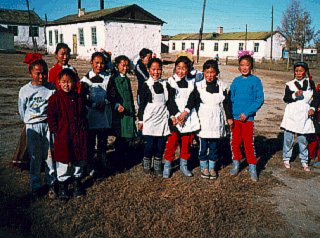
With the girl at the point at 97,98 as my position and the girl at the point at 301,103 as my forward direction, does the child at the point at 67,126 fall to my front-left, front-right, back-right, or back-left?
back-right

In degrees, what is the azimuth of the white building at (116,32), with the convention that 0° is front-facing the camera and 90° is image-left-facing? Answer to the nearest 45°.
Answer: approximately 45°

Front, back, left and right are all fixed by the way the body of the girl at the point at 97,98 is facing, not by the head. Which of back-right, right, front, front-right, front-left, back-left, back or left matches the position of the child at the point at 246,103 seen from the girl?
left

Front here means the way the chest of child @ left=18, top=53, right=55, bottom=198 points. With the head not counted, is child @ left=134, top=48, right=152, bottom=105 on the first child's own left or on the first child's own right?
on the first child's own left

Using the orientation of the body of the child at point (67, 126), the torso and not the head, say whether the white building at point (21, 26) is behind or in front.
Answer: behind

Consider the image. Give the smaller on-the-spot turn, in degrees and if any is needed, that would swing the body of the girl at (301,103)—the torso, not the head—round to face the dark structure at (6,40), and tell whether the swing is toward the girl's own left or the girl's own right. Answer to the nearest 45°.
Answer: approximately 135° to the girl's own right
